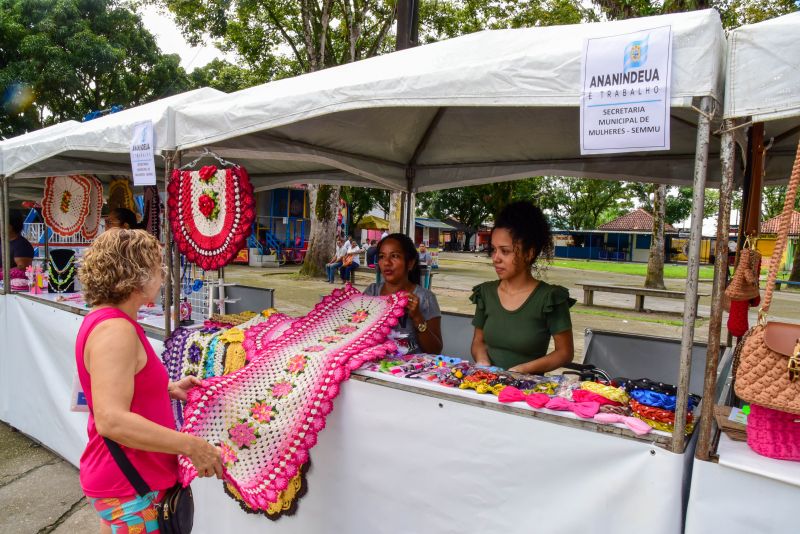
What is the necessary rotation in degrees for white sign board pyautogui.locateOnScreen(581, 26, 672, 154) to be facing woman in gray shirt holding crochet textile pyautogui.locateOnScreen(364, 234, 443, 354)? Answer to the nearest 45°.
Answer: approximately 135° to its right

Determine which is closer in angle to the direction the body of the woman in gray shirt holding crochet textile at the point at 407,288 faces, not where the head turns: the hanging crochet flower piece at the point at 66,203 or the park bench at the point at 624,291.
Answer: the hanging crochet flower piece

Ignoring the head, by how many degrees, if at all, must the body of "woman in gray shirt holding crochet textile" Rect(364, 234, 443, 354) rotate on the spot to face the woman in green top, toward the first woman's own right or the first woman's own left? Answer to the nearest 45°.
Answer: approximately 90° to the first woman's own left

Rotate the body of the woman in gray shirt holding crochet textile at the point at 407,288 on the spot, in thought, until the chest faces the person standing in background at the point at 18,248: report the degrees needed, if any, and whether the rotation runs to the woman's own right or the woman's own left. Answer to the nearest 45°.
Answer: approximately 90° to the woman's own right

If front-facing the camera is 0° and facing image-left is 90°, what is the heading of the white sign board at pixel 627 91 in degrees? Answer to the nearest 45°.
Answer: approximately 0°

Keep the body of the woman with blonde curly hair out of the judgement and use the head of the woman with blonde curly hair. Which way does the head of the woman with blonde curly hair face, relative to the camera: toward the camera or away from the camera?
away from the camera

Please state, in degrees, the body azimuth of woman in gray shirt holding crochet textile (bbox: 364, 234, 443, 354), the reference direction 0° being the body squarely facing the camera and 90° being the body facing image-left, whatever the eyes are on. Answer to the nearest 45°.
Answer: approximately 45°

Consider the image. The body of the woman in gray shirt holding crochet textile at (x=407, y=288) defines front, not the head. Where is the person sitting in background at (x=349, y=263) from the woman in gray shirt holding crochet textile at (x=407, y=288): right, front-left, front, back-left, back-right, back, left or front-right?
back-right

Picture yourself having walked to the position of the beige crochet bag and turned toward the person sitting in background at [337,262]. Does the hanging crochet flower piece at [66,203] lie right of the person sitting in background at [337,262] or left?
left

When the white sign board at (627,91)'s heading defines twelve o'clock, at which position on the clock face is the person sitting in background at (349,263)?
The person sitting in background is roughly at 5 o'clock from the white sign board.
